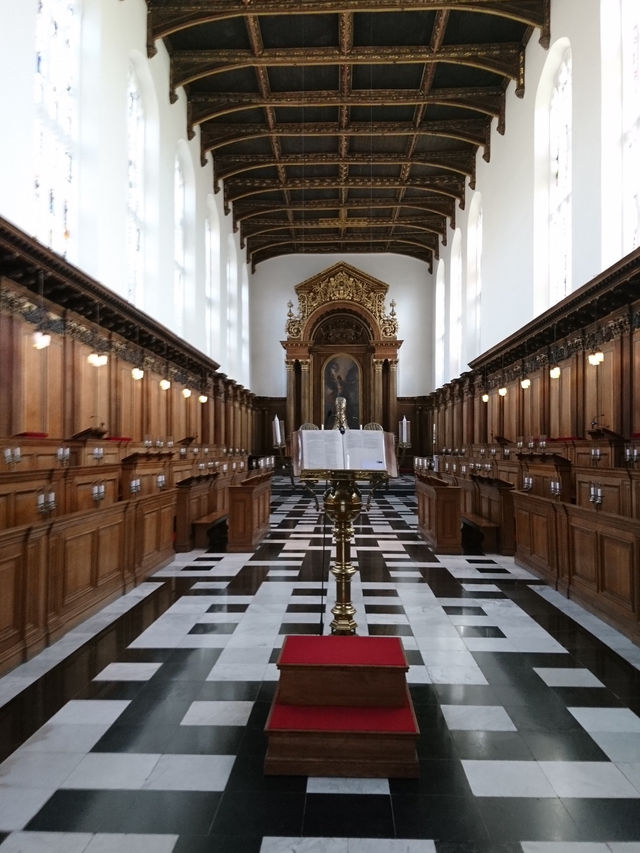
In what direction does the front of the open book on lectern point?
toward the camera

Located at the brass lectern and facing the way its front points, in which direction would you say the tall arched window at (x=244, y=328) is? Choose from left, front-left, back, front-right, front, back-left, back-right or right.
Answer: back

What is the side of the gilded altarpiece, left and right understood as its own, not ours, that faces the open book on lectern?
front

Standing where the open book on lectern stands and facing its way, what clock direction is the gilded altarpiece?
The gilded altarpiece is roughly at 6 o'clock from the open book on lectern.

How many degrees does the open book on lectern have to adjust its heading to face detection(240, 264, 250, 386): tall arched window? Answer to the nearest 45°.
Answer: approximately 180°

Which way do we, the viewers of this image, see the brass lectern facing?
facing the viewer

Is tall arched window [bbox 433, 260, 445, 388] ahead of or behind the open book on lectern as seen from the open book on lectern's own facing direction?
behind

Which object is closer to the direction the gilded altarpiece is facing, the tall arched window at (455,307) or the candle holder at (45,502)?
the candle holder

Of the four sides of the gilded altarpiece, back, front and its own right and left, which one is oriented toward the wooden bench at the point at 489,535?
front

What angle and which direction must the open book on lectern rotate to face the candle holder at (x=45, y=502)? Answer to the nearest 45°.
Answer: approximately 135° to its right

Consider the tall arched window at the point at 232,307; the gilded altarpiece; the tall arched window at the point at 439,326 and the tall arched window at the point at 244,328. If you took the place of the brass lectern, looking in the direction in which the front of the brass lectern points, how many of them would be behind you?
4

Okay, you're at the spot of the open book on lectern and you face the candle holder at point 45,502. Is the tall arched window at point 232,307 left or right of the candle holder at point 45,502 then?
right

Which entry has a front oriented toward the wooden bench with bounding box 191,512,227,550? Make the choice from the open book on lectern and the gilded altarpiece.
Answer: the gilded altarpiece
